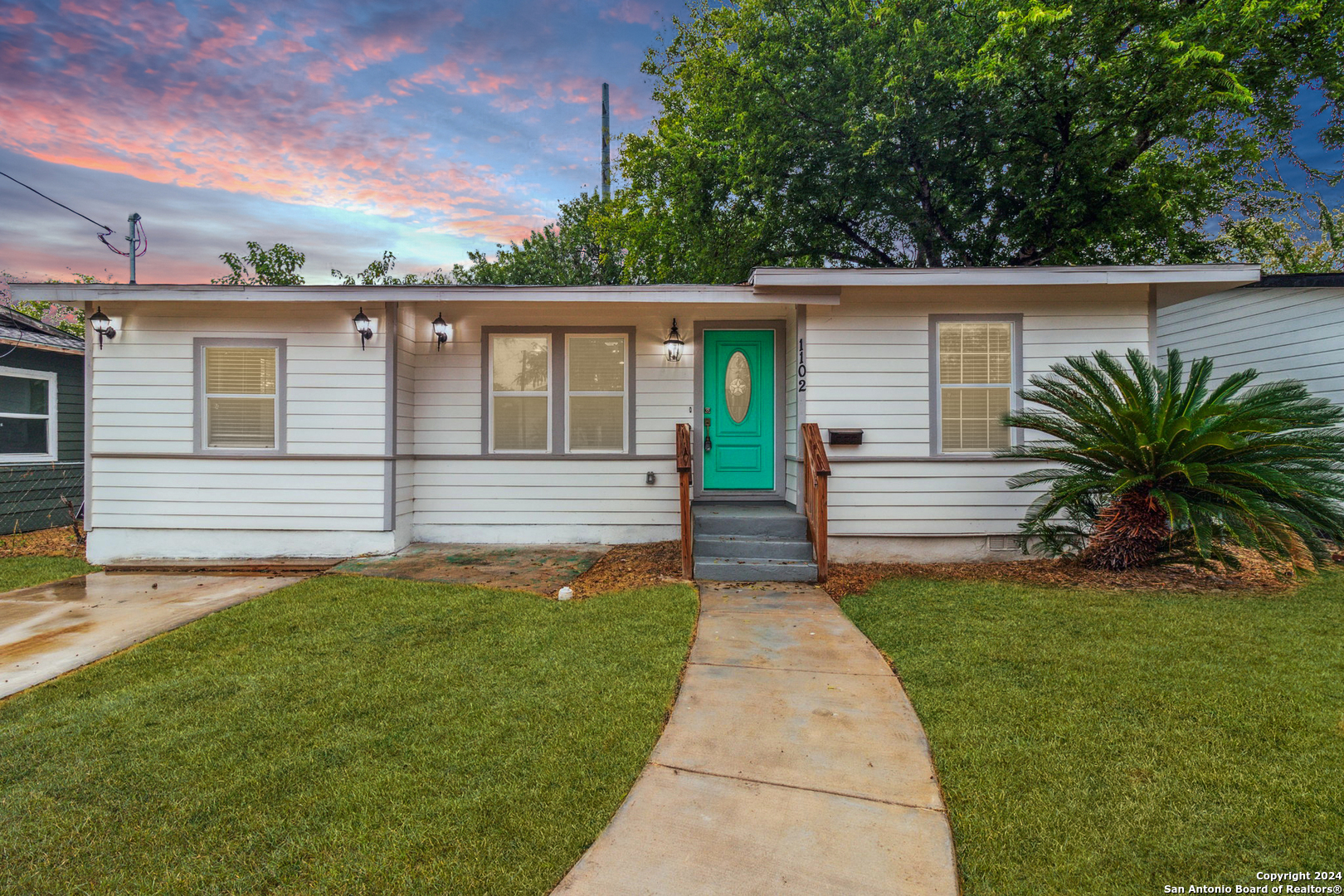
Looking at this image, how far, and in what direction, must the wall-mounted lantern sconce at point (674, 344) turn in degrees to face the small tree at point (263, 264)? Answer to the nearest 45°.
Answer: approximately 135° to its right

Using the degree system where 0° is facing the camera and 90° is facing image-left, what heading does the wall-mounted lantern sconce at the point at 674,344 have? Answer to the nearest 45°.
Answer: approximately 0°

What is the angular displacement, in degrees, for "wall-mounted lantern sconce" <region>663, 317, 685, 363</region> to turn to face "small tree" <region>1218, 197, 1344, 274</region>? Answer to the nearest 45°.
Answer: approximately 135° to its left

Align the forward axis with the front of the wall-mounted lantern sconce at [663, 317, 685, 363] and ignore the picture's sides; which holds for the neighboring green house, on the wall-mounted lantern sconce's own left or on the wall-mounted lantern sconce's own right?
on the wall-mounted lantern sconce's own right

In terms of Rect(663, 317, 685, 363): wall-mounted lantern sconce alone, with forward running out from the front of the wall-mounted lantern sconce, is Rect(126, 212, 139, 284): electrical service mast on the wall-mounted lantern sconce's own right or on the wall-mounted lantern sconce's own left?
on the wall-mounted lantern sconce's own right

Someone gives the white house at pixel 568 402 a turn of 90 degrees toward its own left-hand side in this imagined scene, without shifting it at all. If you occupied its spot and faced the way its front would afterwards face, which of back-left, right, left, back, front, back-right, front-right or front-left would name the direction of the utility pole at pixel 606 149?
left

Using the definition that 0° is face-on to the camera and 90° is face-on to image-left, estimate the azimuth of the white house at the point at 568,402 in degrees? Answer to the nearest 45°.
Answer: approximately 0°
